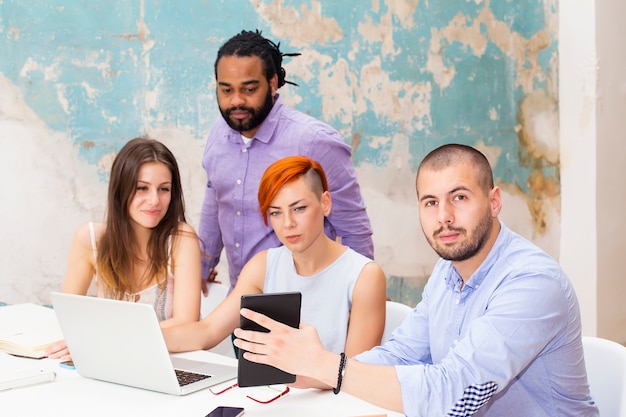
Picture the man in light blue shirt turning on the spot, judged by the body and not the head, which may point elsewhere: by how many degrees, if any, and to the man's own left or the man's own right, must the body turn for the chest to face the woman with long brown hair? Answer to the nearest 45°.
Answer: approximately 90° to the man's own right

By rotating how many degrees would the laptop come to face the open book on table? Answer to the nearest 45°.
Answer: approximately 90° to its left

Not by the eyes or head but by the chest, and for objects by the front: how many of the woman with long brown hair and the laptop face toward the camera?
1

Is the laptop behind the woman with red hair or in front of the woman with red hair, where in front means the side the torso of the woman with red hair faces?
in front

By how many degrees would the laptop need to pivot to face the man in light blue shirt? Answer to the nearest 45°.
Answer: approximately 90° to its right

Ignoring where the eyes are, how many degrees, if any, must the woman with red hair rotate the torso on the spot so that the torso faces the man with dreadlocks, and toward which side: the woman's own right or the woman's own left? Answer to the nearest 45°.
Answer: approximately 135° to the woman's own right

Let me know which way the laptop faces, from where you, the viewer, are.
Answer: facing away from the viewer and to the right of the viewer

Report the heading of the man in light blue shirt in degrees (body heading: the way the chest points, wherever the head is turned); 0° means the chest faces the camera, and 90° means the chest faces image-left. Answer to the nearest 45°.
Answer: approximately 45°

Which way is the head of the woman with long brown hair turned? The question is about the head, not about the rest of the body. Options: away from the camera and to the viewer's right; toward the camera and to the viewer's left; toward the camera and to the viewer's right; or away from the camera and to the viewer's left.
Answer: toward the camera and to the viewer's right

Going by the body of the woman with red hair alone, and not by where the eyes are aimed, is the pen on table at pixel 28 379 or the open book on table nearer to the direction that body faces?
the pen on table

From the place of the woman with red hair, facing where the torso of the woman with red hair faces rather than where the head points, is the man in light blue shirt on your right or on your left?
on your left

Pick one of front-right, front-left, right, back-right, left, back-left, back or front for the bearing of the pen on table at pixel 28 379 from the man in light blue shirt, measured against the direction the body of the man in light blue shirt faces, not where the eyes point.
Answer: front-right
